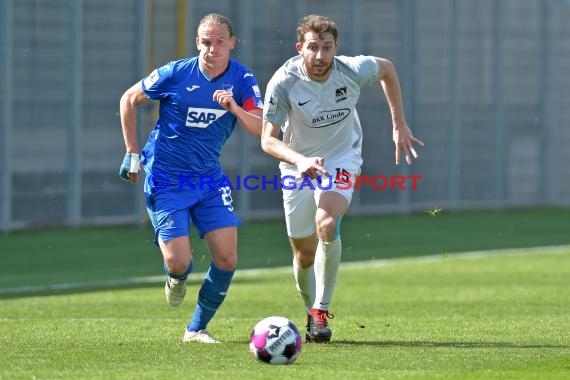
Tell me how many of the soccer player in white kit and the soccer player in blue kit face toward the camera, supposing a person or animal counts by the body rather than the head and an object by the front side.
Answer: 2

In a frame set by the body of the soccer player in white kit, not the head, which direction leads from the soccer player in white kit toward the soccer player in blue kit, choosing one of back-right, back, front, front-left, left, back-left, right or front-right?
right

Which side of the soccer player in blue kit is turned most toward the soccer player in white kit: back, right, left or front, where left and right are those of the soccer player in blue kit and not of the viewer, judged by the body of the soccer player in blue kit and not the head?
left

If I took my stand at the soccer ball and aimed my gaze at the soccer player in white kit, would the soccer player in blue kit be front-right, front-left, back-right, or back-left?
front-left

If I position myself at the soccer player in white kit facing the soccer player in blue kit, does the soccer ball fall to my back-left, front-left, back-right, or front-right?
front-left

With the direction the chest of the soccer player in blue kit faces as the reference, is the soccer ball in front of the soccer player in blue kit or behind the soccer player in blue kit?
in front

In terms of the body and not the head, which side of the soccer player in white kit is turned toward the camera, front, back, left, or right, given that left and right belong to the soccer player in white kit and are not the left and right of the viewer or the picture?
front

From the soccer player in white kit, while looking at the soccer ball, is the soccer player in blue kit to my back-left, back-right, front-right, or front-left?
front-right

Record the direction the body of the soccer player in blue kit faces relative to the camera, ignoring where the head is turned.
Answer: toward the camera

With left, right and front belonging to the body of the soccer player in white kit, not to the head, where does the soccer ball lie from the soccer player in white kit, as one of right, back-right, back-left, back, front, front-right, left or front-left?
front

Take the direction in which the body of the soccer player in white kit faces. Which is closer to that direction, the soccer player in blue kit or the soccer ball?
the soccer ball

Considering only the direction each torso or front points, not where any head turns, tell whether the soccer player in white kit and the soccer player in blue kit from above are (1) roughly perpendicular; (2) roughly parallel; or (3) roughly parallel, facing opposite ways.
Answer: roughly parallel
